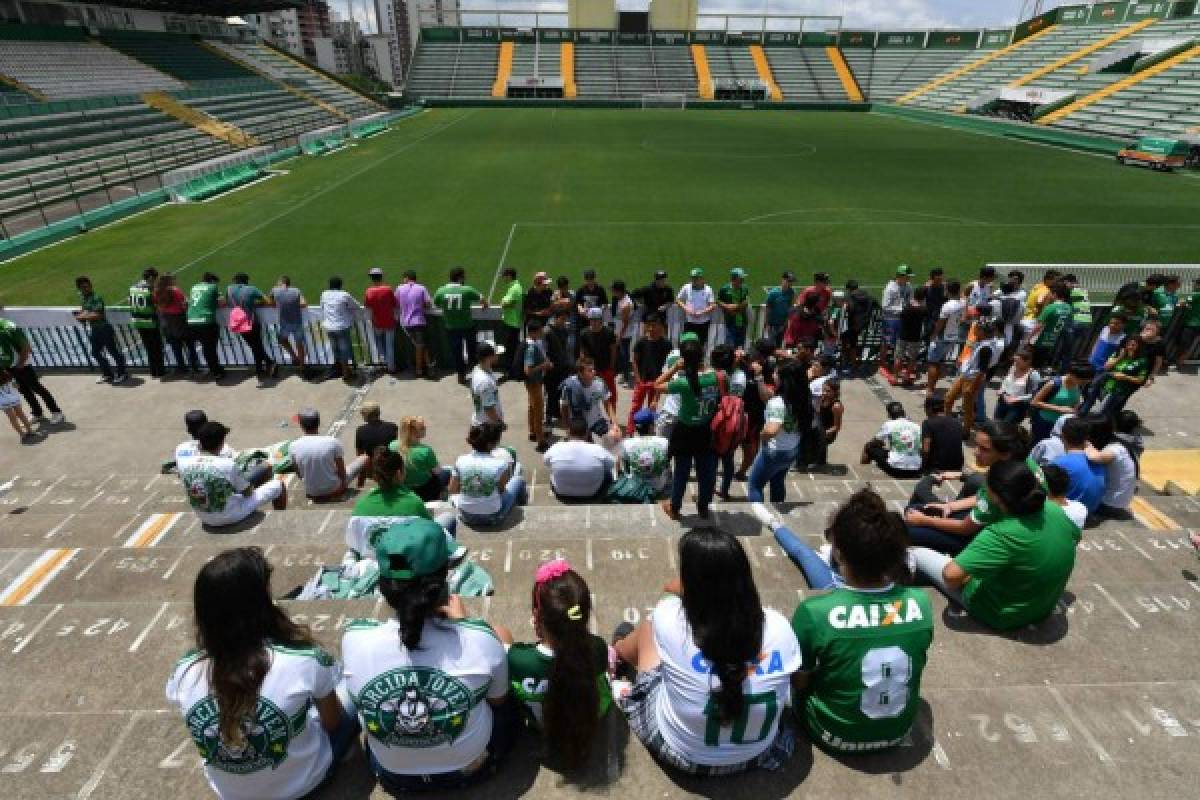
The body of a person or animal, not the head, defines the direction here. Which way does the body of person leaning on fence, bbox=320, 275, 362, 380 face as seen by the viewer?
away from the camera

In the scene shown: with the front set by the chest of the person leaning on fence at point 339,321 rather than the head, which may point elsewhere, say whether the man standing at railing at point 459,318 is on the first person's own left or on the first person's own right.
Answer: on the first person's own right

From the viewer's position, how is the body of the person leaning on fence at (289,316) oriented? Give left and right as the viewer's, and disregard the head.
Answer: facing away from the viewer

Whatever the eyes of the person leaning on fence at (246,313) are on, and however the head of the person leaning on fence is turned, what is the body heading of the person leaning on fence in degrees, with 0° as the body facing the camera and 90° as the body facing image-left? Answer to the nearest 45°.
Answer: approximately 135°
